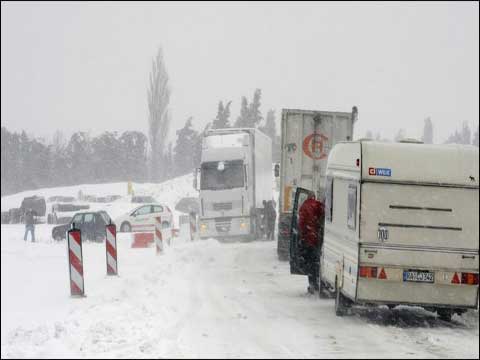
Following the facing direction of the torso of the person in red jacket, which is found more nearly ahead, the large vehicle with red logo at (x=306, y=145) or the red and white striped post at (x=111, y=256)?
the large vehicle with red logo

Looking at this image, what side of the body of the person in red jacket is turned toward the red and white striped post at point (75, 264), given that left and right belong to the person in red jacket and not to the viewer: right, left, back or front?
left

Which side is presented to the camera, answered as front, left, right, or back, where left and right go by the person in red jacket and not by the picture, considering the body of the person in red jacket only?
back

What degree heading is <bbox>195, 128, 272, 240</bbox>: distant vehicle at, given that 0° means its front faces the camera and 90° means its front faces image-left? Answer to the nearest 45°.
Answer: approximately 0°

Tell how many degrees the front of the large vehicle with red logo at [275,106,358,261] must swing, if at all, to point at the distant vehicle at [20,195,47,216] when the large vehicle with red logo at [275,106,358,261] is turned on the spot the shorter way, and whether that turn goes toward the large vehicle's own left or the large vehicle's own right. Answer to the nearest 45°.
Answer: approximately 45° to the large vehicle's own left

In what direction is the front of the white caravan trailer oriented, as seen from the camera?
facing away from the viewer

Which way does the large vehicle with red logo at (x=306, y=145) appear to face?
away from the camera

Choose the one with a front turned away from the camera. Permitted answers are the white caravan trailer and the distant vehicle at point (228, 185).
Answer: the white caravan trailer

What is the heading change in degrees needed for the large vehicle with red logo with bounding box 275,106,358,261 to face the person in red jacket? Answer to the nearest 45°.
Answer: approximately 180°

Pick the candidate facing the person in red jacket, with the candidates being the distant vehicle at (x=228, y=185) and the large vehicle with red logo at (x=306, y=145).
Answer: the distant vehicle at (x=228, y=185)

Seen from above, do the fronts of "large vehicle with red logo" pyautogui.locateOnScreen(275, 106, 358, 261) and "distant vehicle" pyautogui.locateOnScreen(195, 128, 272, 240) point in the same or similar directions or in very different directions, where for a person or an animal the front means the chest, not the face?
very different directions
